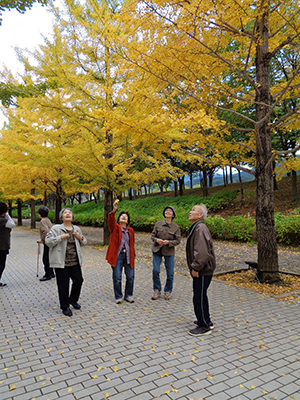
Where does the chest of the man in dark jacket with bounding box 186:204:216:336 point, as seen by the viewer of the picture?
to the viewer's left

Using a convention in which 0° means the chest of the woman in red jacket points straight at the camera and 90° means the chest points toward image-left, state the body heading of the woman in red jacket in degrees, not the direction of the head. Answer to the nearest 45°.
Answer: approximately 0°

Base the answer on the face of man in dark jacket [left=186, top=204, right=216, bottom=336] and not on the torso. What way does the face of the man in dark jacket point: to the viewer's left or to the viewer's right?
to the viewer's left

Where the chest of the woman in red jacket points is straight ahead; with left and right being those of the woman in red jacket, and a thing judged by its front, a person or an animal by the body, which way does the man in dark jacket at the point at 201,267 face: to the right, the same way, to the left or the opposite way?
to the right
